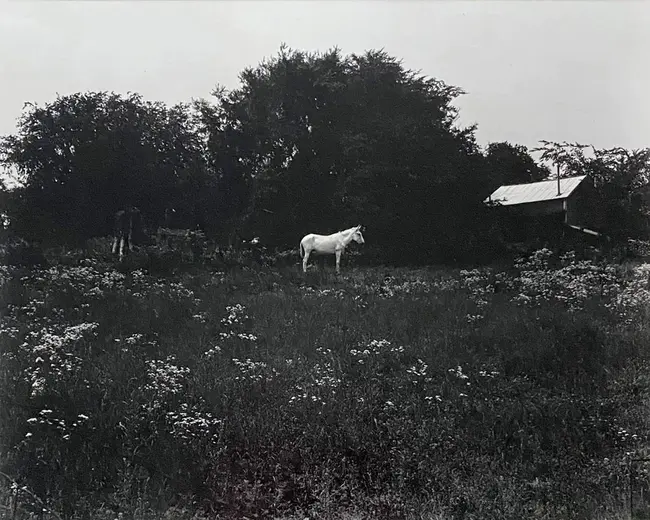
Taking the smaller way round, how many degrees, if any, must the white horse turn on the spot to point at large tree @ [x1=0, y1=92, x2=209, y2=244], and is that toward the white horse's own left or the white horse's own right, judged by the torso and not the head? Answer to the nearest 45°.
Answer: approximately 180°

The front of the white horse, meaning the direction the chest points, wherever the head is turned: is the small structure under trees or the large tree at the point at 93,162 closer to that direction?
the small structure under trees

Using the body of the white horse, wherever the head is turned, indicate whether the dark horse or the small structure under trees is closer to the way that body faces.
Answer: the small structure under trees

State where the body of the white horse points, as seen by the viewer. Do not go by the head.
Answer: to the viewer's right

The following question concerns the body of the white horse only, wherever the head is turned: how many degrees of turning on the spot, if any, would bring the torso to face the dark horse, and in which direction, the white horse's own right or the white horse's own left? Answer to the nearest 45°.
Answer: approximately 180°

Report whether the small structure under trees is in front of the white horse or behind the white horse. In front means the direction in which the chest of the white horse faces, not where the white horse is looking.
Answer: in front
